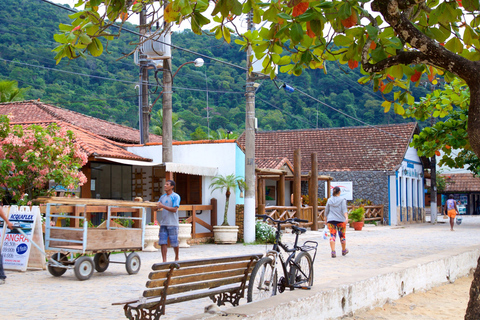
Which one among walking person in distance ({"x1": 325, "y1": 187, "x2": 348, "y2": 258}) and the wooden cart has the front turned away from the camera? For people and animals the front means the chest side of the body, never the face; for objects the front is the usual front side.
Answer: the walking person in distance

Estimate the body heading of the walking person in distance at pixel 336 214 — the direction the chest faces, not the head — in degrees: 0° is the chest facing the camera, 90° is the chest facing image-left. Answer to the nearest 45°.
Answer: approximately 180°

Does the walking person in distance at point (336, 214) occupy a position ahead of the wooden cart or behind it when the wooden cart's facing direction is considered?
behind

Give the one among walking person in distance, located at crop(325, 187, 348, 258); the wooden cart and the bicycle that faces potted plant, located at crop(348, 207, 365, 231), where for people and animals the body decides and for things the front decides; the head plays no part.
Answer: the walking person in distance

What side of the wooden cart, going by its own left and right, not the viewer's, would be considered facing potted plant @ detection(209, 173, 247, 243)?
back

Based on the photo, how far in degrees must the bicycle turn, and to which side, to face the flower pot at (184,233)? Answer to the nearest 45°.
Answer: approximately 135° to its right

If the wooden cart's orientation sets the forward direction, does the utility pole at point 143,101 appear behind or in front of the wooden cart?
behind
